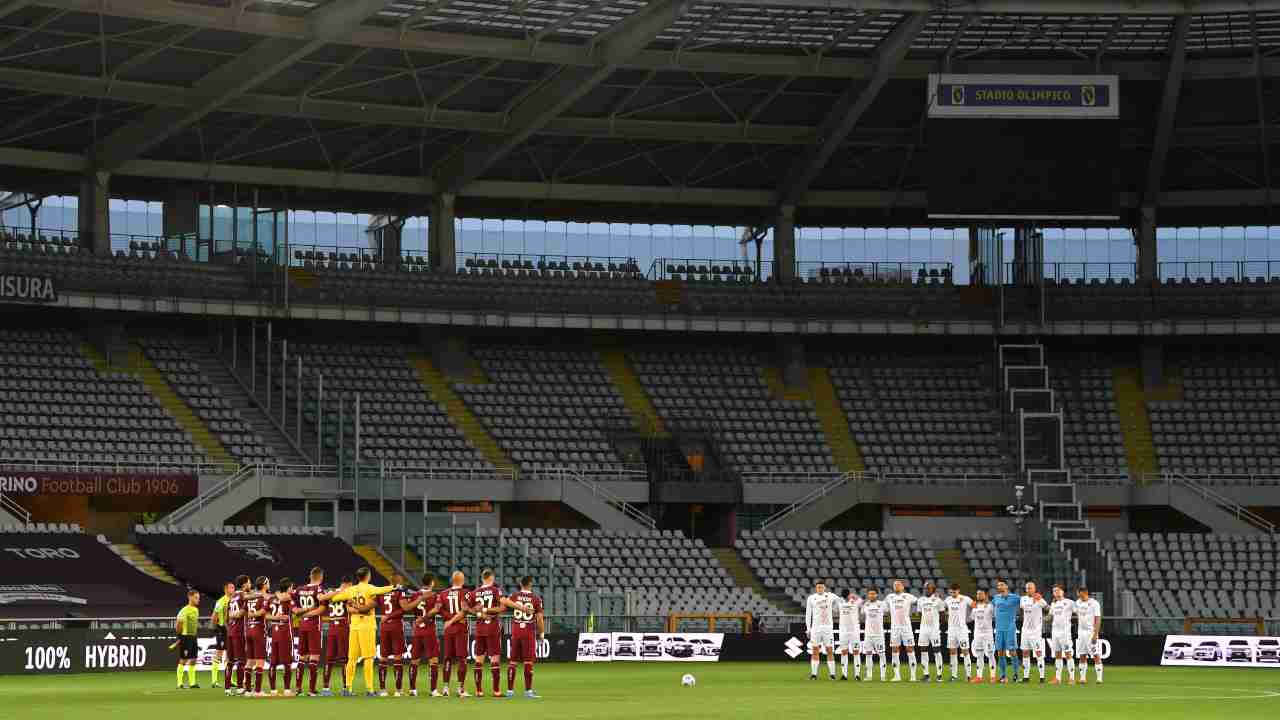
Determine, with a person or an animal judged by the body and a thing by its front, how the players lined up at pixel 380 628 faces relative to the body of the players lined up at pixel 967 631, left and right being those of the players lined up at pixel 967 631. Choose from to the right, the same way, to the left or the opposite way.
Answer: the opposite way

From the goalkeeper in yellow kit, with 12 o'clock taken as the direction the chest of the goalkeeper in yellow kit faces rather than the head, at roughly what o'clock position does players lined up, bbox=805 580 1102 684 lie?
The players lined up is roughly at 2 o'clock from the goalkeeper in yellow kit.

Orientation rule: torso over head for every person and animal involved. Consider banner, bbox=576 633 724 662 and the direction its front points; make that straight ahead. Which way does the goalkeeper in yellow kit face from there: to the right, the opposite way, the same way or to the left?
the opposite way

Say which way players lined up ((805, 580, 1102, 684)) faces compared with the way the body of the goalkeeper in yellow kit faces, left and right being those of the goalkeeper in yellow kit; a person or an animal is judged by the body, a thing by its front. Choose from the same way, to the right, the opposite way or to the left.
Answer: the opposite way

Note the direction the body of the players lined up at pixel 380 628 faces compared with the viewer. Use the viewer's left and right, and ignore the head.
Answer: facing away from the viewer

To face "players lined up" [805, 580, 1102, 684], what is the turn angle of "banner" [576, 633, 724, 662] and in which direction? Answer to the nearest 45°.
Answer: approximately 45° to its left

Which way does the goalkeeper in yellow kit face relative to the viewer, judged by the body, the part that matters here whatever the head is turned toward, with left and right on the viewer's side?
facing away from the viewer

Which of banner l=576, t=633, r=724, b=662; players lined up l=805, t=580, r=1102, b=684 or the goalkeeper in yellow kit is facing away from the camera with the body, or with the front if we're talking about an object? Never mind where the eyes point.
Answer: the goalkeeper in yellow kit

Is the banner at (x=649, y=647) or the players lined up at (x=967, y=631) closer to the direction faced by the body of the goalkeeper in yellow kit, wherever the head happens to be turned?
the banner

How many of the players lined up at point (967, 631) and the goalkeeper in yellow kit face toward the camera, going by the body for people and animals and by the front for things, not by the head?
1

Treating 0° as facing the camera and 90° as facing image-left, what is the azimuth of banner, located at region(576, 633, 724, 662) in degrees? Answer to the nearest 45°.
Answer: approximately 0°

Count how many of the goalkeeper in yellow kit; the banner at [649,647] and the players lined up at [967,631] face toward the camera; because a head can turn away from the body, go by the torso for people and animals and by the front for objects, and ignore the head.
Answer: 2

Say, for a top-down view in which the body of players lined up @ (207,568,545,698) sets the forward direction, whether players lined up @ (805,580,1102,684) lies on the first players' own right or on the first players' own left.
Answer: on the first players' own right
